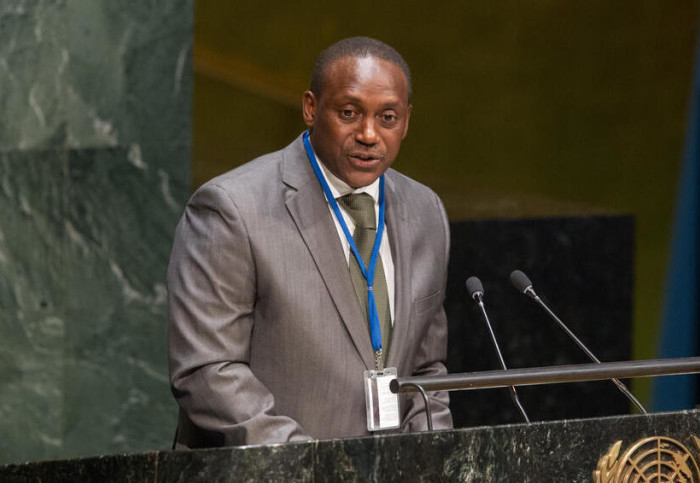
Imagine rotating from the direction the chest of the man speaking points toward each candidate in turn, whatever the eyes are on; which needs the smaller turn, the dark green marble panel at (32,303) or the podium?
the podium

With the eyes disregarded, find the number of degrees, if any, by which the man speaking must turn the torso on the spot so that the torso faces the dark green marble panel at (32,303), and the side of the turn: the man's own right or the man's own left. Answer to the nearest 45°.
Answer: approximately 180°

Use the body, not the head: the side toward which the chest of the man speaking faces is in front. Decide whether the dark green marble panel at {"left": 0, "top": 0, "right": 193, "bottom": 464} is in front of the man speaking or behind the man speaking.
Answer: behind

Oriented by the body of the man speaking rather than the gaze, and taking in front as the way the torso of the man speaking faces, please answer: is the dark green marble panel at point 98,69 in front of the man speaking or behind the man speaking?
behind

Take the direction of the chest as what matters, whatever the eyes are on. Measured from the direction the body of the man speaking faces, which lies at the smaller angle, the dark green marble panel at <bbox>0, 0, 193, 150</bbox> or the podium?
the podium

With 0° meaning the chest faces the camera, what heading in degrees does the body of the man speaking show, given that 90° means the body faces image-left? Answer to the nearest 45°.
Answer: approximately 315°
